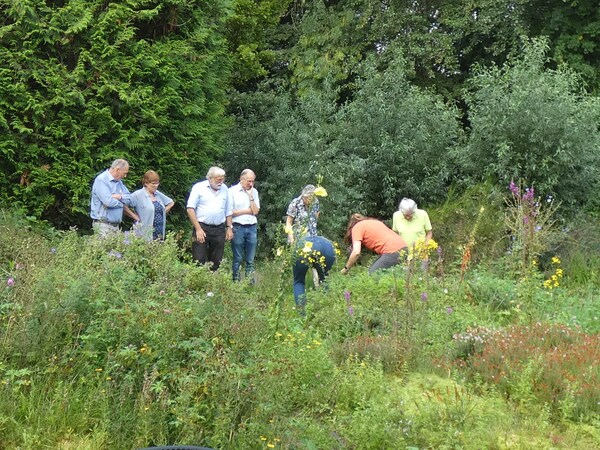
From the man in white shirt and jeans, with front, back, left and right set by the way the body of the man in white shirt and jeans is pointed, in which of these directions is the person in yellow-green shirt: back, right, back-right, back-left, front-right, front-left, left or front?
front-left

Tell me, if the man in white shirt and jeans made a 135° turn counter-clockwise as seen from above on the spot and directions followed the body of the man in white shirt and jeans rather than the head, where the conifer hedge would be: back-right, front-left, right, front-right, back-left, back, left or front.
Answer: left

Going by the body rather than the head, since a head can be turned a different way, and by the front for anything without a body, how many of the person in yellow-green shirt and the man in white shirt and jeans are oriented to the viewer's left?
0

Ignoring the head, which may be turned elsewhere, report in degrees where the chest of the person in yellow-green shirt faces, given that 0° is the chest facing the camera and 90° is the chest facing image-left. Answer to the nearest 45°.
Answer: approximately 0°

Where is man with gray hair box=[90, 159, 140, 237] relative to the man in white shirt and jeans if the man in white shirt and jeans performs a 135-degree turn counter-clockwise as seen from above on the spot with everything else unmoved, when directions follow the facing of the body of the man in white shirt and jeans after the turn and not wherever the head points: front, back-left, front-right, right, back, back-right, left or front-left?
back-left

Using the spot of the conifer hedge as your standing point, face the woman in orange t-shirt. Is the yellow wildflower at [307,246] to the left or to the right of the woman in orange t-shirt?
right

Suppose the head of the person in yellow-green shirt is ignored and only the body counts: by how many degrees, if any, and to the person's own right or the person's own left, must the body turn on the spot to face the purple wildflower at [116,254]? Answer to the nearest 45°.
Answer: approximately 45° to the person's own right

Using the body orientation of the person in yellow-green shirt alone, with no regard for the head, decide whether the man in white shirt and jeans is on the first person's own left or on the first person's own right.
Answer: on the first person's own right

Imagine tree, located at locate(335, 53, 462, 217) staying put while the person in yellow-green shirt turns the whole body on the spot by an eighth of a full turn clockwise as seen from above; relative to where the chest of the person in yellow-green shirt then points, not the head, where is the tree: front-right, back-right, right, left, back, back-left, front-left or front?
back-right

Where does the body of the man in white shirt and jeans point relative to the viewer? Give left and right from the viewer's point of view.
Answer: facing the viewer and to the right of the viewer

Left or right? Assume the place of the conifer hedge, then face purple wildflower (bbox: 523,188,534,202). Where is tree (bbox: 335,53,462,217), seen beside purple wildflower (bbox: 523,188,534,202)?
left

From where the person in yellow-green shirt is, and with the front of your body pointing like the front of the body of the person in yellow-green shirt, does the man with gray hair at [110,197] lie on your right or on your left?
on your right

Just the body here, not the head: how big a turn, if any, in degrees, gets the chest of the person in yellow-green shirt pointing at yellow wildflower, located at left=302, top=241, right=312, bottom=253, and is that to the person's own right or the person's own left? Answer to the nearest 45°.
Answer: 0° — they already face it
